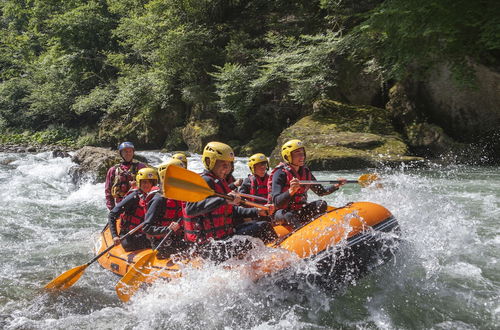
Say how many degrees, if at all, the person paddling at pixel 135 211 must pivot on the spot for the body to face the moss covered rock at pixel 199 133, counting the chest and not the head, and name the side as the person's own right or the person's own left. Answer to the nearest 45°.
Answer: approximately 135° to the person's own left

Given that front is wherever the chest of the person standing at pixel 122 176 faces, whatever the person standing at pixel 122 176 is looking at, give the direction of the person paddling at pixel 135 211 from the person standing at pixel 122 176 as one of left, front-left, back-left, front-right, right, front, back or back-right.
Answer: front-right

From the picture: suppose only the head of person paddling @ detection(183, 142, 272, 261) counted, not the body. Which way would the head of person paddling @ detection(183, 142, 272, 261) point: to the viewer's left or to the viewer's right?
to the viewer's right

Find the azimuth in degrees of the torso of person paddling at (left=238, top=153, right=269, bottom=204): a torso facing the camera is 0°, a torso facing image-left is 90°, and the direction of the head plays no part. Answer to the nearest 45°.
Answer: approximately 315°
